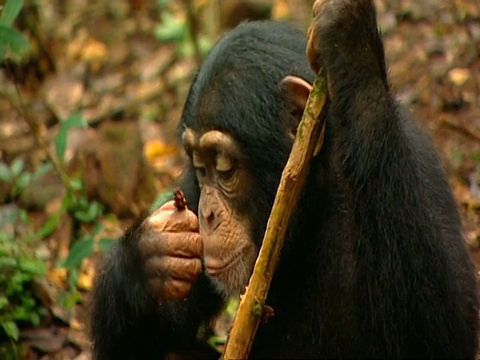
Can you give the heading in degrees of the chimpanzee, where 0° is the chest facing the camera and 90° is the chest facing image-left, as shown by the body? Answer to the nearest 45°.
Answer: approximately 45°

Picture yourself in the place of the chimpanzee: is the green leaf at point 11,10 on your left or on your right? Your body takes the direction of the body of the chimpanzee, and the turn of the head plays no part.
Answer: on your right

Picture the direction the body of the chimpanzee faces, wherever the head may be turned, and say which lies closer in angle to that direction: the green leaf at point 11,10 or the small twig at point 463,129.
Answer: the green leaf

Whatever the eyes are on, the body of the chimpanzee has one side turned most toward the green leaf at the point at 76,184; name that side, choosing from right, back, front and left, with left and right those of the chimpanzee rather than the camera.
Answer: right

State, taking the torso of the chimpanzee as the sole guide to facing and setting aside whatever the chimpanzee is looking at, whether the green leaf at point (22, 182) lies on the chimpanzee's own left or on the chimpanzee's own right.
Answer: on the chimpanzee's own right

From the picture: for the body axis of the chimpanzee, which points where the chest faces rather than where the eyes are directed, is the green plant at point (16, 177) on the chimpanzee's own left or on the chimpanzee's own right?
on the chimpanzee's own right

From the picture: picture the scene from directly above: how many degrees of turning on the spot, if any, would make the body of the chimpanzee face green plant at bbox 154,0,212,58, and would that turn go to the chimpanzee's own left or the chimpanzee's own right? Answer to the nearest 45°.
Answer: approximately 135° to the chimpanzee's own right
